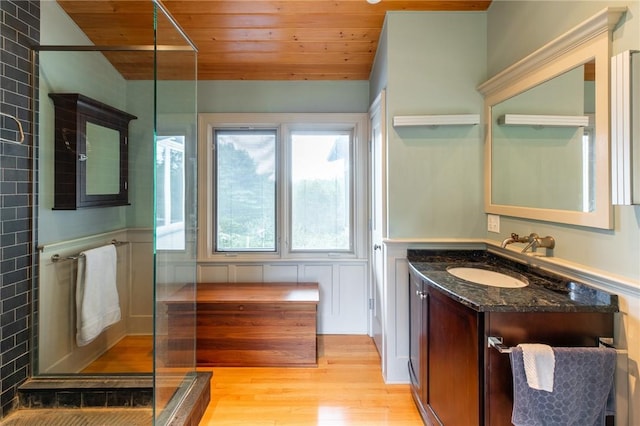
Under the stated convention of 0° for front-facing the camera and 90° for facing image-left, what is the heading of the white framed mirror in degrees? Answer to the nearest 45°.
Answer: approximately 45°

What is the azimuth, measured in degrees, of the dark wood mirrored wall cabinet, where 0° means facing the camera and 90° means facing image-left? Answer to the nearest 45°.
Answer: approximately 315°
